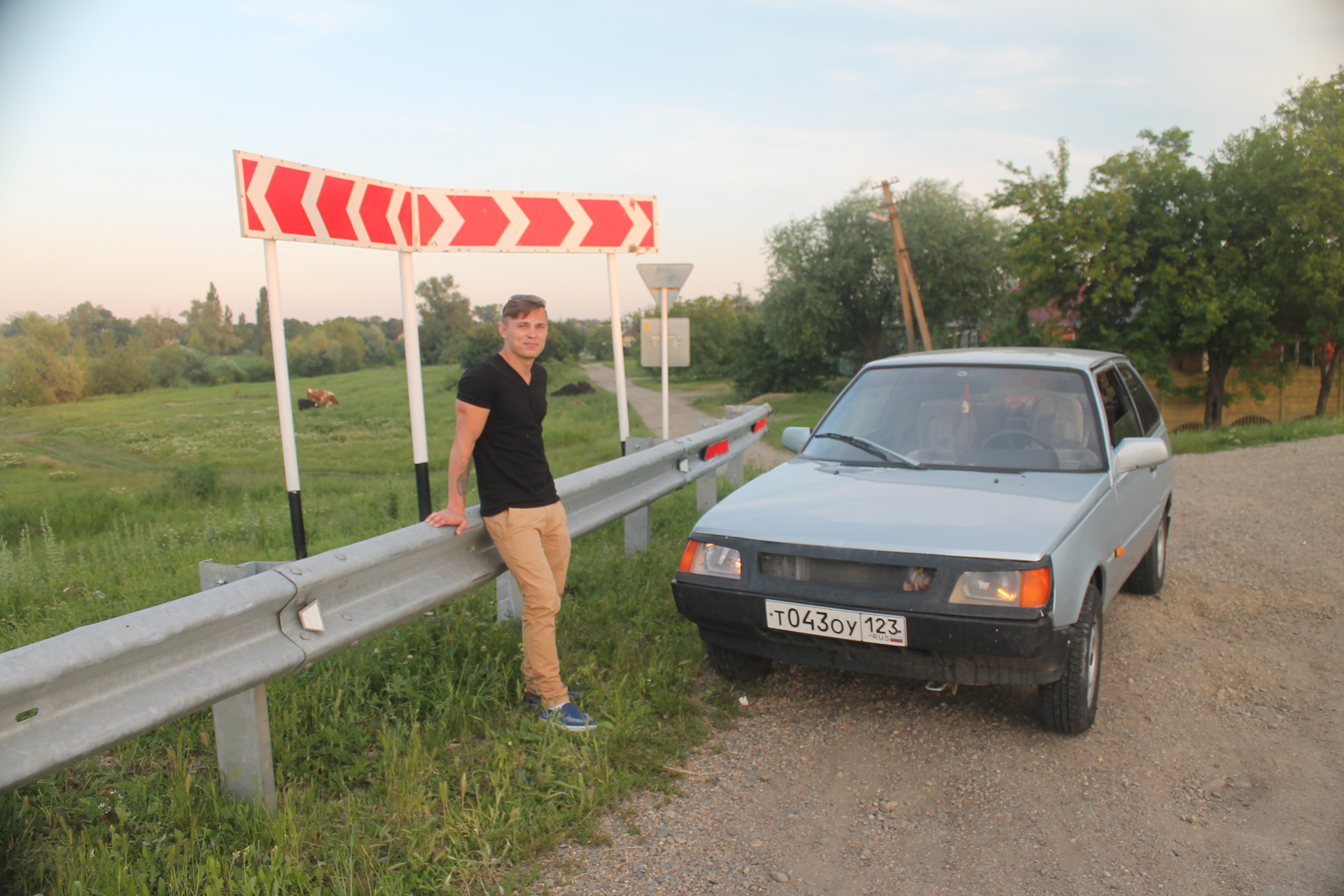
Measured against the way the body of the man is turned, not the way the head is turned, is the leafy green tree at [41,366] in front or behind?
behind

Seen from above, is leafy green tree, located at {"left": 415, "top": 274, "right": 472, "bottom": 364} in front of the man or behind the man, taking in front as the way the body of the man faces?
behind

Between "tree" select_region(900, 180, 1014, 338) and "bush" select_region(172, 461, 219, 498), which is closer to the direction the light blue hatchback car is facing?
the bush

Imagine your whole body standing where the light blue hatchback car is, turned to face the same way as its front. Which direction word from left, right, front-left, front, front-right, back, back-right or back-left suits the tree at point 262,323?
right

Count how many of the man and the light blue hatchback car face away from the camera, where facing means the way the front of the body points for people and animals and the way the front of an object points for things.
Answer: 0

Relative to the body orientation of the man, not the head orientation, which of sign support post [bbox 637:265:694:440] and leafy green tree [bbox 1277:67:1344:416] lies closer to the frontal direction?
the leafy green tree

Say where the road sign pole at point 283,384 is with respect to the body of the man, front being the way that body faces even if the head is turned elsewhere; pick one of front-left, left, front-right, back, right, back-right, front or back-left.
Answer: back

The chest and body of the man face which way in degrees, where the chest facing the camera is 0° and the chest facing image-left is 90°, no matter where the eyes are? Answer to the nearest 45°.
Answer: approximately 315°

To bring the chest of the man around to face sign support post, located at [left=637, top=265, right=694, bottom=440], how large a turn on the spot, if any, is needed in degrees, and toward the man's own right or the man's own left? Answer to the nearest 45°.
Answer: approximately 135° to the man's own left

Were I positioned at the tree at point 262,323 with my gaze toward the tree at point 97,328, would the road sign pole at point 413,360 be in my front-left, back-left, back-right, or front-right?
back-left

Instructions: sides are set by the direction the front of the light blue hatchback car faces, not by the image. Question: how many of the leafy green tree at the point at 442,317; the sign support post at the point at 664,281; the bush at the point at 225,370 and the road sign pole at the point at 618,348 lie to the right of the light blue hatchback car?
4

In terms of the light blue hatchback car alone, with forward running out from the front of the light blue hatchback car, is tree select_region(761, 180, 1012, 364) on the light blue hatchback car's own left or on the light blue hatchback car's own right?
on the light blue hatchback car's own right

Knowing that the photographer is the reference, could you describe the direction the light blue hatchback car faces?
facing the viewer and to the left of the viewer

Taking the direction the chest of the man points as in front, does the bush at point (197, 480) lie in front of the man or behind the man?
behind

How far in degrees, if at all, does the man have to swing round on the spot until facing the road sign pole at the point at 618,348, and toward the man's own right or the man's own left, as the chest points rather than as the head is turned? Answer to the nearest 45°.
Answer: approximately 135° to the man's own left

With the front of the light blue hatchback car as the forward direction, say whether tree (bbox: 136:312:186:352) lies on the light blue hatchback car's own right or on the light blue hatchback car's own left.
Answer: on the light blue hatchback car's own right
